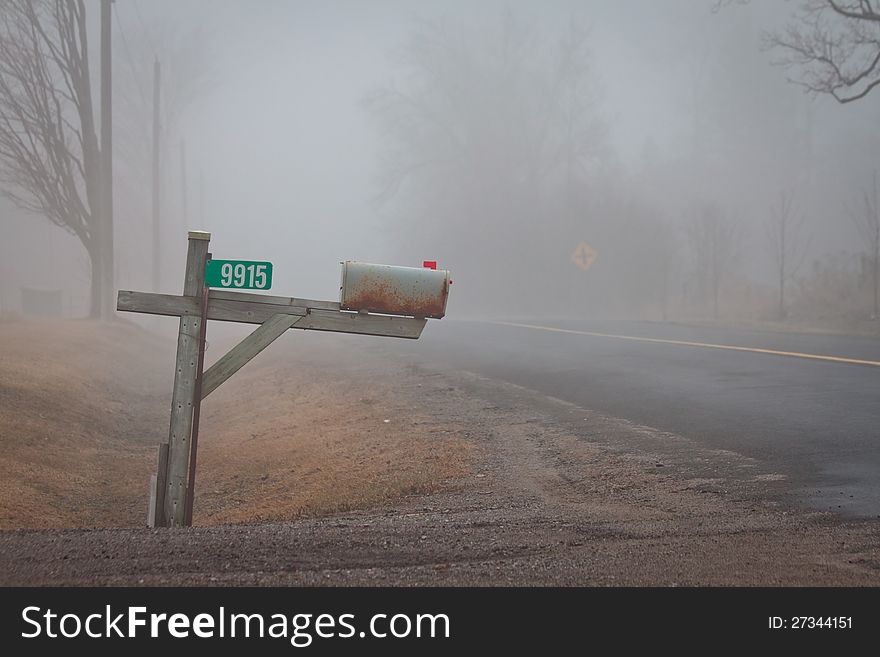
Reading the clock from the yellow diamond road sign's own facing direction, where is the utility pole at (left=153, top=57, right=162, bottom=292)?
The utility pole is roughly at 3 o'clock from the yellow diamond road sign.

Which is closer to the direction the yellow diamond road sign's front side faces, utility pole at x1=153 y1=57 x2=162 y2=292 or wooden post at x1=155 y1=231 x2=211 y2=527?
the wooden post

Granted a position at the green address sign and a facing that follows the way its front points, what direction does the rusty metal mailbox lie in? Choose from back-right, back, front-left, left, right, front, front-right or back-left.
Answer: left

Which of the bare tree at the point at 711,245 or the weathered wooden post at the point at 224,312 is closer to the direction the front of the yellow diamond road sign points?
the weathered wooden post

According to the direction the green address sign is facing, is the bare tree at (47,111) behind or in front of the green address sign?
behind

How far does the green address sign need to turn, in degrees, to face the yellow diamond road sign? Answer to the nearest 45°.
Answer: approximately 135° to its left

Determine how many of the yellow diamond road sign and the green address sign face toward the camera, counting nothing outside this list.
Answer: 2

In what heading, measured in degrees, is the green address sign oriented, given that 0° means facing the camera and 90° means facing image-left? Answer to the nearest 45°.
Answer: approximately 0°

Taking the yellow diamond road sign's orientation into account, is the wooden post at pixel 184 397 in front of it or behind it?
in front

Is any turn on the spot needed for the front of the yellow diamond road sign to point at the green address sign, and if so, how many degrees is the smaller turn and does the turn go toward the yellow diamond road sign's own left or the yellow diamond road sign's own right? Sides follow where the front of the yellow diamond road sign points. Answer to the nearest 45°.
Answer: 0° — it already faces it
